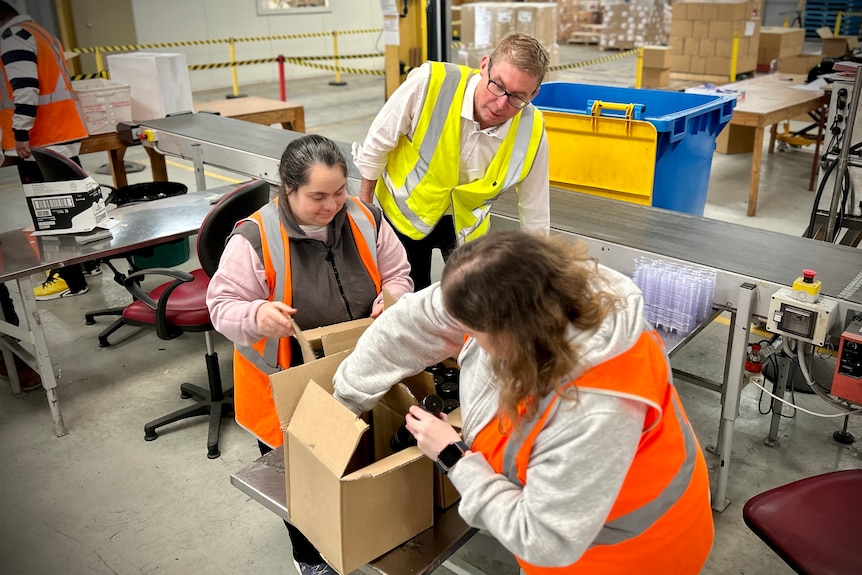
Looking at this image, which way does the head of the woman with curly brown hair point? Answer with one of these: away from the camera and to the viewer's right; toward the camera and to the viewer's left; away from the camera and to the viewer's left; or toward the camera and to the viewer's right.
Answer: away from the camera and to the viewer's left

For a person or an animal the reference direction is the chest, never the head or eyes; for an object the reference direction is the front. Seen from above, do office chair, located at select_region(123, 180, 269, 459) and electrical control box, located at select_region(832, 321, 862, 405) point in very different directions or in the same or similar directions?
same or similar directions

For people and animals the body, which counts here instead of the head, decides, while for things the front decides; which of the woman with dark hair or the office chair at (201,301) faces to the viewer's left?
the office chair

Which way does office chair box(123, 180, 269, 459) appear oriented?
to the viewer's left

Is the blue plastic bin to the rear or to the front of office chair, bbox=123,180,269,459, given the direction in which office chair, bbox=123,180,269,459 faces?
to the rear

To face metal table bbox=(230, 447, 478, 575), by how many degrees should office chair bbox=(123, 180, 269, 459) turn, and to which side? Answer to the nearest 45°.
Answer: approximately 90° to its left

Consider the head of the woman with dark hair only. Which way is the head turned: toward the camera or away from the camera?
toward the camera

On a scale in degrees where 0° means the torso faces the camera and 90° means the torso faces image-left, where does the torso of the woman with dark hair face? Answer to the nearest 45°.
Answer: approximately 315°

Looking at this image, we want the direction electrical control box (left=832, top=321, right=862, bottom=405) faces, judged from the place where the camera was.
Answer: facing the viewer and to the left of the viewer

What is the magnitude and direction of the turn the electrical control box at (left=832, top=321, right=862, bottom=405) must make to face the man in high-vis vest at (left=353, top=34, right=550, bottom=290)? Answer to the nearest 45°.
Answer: approximately 45° to its right
